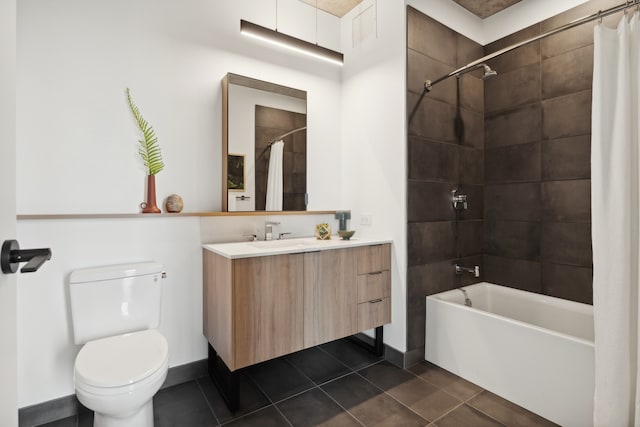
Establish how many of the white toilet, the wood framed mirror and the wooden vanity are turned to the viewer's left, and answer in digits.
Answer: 0

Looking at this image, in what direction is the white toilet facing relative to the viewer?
toward the camera

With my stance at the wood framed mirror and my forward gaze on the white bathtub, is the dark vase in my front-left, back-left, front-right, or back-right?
front-left

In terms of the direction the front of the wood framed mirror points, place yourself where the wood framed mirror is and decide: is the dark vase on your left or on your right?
on your left

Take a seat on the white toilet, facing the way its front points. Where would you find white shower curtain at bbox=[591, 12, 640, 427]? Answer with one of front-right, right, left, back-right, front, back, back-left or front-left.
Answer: front-left

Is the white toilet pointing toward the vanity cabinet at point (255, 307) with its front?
no

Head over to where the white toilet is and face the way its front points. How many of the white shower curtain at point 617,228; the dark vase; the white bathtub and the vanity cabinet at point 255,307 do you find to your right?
0

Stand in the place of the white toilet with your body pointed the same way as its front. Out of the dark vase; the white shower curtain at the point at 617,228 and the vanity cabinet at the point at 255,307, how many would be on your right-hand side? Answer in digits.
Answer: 0

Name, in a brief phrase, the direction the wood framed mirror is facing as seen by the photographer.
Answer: facing the viewer and to the right of the viewer

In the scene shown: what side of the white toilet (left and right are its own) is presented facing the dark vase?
left

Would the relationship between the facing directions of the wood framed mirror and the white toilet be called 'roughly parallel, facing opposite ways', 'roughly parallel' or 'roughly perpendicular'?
roughly parallel

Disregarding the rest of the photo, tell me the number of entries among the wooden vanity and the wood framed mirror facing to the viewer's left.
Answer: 0
